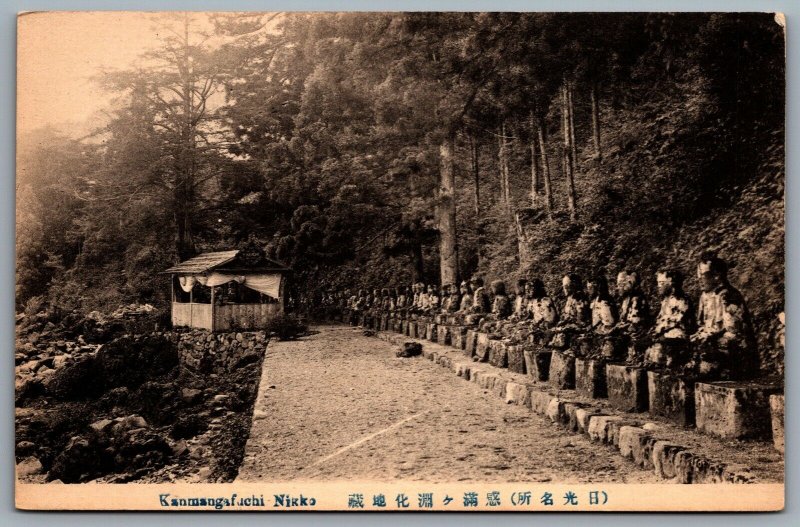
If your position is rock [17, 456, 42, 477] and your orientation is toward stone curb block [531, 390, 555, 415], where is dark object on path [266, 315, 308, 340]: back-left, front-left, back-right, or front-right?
front-left
